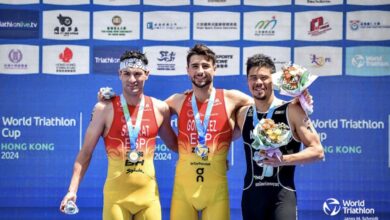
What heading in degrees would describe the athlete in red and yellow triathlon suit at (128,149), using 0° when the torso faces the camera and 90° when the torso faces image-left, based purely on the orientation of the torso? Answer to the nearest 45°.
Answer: approximately 0°
